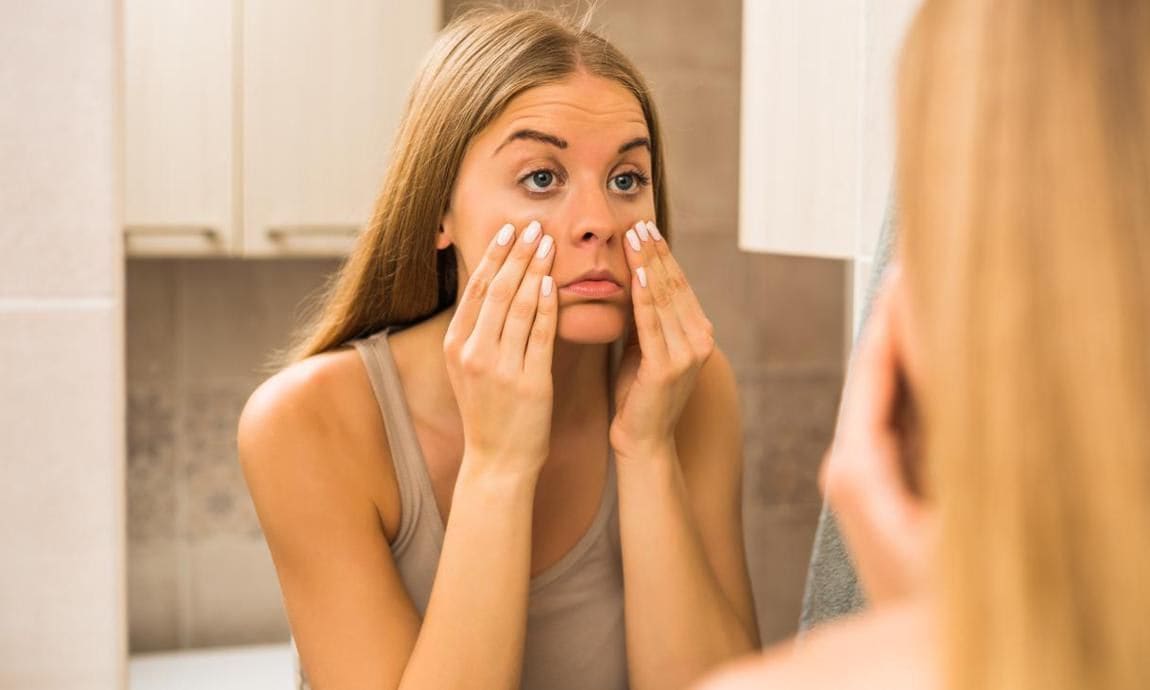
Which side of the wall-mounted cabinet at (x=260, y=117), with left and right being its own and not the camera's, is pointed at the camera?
front

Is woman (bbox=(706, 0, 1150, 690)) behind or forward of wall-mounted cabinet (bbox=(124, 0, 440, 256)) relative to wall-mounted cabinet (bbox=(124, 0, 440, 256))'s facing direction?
forward
